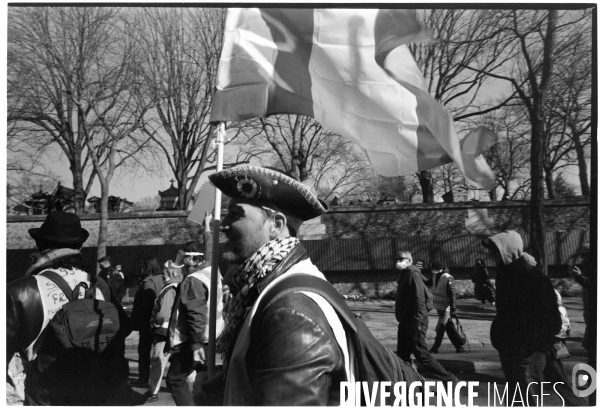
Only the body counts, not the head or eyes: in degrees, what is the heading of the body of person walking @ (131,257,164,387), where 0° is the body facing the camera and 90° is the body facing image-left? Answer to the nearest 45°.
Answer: approximately 90°

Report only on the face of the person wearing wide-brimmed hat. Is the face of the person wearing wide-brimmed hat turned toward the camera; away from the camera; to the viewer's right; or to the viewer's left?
away from the camera

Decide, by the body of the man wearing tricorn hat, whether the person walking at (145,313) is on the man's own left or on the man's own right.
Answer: on the man's own right

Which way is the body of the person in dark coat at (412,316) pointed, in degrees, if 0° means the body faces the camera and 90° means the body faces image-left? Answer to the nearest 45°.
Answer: approximately 90°

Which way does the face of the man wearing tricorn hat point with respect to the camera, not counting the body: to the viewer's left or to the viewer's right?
to the viewer's left

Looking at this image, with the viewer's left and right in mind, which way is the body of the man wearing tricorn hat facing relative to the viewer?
facing to the left of the viewer
